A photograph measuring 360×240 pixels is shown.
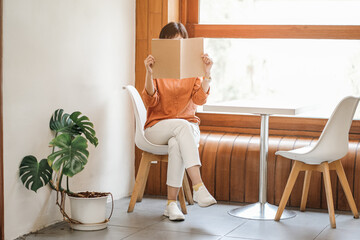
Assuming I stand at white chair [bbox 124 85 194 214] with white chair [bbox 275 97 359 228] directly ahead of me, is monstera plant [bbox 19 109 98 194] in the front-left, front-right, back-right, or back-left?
back-right

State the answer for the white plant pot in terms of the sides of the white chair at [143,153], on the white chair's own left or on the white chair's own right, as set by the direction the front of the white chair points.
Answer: on the white chair's own right

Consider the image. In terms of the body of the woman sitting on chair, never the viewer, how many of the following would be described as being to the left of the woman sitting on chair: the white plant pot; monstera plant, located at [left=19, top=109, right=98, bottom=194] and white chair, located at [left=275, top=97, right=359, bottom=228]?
1

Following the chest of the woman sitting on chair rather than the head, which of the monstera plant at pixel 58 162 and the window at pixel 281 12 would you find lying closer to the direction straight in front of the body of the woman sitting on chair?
the monstera plant

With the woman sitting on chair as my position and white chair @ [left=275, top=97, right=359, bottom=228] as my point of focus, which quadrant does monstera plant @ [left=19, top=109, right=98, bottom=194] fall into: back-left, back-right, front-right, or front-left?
back-right

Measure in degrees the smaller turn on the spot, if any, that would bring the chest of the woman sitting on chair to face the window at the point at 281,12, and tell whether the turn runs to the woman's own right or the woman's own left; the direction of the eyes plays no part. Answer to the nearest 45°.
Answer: approximately 135° to the woman's own left

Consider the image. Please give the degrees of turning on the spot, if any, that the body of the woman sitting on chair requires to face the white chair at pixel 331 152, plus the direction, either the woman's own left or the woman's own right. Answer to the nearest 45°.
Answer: approximately 90° to the woman's own left

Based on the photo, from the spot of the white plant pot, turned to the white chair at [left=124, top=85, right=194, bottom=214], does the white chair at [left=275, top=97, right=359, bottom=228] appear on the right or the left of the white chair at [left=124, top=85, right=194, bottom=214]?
right

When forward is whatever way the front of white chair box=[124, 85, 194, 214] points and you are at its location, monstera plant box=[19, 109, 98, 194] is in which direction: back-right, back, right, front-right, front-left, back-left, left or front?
back-right
